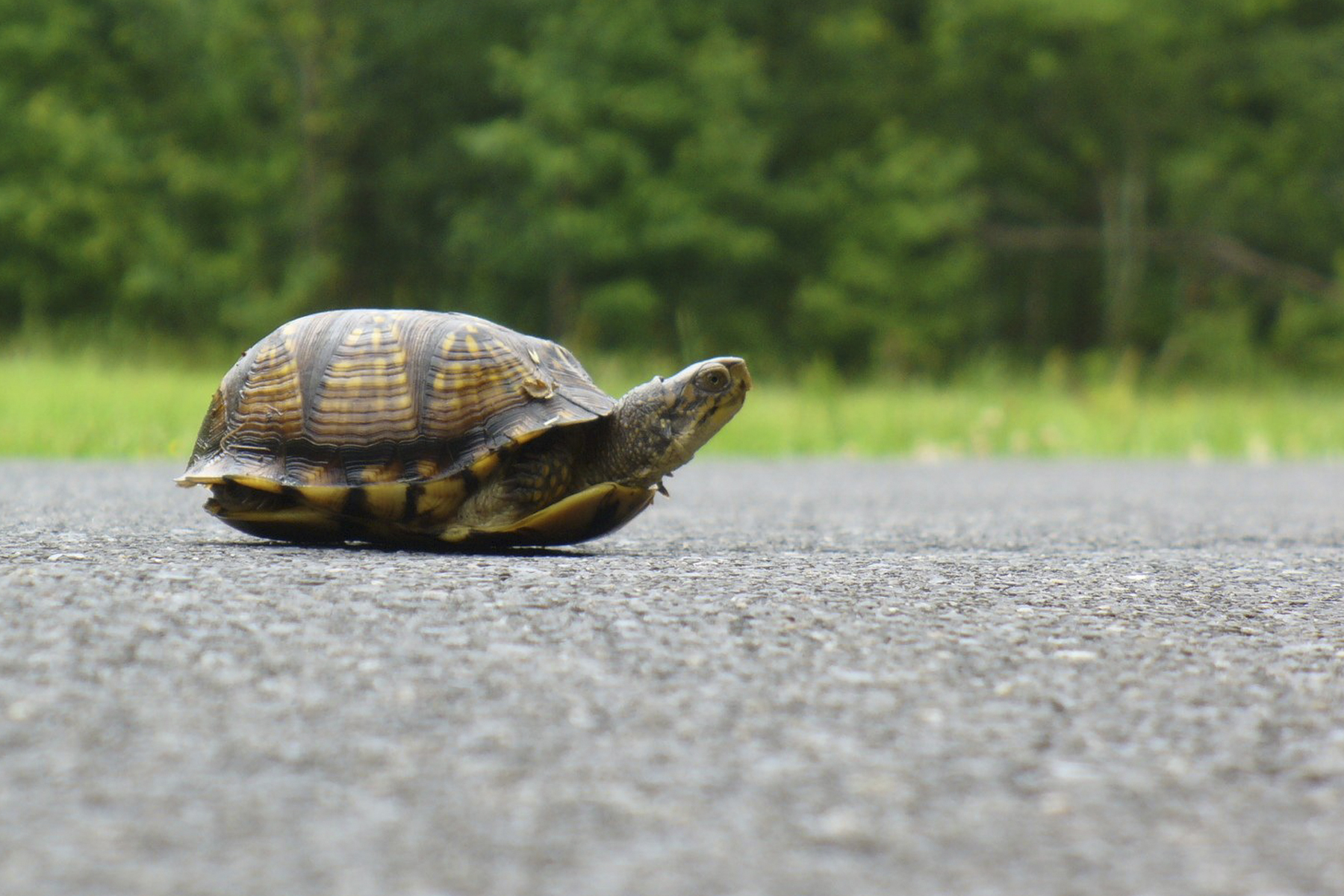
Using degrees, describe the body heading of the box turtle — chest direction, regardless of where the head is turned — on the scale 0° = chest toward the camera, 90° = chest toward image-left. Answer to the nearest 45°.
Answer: approximately 270°
